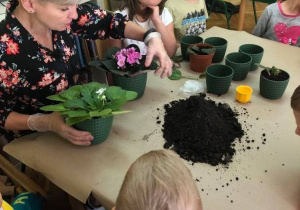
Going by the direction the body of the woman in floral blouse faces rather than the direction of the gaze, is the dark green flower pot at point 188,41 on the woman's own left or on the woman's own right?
on the woman's own left

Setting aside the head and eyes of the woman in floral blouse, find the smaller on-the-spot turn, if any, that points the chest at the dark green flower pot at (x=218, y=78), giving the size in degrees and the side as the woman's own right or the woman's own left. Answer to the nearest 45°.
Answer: approximately 45° to the woman's own left

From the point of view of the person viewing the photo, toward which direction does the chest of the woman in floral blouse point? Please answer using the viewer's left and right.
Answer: facing the viewer and to the right of the viewer

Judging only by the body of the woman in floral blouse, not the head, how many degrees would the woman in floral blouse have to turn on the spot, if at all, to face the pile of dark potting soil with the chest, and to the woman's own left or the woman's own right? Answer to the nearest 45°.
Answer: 0° — they already face it

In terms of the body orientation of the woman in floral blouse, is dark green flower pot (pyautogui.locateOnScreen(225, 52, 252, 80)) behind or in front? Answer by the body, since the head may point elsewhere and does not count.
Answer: in front

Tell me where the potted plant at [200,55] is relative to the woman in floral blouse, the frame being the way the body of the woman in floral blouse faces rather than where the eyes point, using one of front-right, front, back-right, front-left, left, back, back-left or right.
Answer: front-left

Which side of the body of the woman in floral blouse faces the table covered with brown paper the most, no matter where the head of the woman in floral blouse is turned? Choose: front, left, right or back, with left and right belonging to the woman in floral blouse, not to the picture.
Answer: front

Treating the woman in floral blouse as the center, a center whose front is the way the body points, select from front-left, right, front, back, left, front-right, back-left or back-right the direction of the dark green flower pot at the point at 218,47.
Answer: front-left
